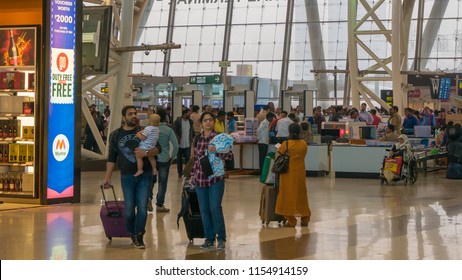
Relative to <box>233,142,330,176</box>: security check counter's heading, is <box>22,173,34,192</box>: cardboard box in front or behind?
in front

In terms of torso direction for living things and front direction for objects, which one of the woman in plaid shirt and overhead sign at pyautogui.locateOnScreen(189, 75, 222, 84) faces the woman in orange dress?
the overhead sign

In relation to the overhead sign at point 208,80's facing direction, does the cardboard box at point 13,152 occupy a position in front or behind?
in front

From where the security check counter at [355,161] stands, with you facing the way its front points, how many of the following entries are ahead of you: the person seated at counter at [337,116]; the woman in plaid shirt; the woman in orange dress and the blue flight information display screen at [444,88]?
2

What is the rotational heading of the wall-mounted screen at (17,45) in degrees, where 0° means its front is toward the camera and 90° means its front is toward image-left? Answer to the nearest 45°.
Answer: approximately 0°

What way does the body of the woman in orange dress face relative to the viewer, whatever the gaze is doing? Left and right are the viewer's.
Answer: facing away from the viewer

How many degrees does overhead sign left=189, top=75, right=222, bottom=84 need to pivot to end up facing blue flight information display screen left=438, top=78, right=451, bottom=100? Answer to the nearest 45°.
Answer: approximately 90° to its left

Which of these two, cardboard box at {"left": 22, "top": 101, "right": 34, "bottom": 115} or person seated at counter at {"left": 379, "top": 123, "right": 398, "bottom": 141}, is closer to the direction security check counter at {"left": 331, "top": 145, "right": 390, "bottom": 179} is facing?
the cardboard box

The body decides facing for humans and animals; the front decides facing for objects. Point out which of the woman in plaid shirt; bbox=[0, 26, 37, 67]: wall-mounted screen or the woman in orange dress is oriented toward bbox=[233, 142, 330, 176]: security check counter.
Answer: the woman in orange dress
